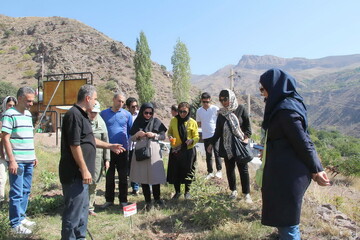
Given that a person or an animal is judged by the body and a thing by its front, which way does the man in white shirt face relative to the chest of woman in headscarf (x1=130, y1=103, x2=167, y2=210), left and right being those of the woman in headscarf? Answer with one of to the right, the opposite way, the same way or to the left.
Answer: the same way

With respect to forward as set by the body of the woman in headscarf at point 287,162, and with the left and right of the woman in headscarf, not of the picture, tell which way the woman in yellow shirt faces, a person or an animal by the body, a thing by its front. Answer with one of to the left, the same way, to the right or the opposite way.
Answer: to the left

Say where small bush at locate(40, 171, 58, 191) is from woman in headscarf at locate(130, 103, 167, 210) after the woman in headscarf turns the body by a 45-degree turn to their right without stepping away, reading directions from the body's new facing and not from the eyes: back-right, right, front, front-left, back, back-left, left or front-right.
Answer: right

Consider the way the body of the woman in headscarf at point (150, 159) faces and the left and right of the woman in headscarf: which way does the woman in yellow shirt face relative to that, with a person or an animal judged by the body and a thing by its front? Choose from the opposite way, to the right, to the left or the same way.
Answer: the same way

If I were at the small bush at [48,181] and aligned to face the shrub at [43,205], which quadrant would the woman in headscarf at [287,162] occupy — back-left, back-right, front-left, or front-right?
front-left

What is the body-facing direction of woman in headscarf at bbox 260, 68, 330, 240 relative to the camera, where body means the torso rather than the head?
to the viewer's left

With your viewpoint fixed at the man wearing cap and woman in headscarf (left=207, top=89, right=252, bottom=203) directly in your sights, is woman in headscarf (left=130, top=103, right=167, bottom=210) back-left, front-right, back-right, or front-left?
front-left

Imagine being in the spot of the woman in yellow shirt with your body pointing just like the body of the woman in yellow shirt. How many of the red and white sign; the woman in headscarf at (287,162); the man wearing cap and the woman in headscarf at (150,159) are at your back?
0

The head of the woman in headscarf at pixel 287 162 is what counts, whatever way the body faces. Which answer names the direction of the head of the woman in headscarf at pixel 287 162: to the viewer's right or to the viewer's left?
to the viewer's left

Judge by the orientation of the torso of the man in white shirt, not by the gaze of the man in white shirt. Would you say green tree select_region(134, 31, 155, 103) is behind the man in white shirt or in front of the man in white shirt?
behind

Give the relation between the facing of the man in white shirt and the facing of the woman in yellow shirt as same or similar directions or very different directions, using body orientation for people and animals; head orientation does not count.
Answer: same or similar directions

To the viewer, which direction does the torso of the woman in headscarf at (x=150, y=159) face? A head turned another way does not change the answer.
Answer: toward the camera

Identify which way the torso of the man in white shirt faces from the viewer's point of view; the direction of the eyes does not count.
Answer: toward the camera

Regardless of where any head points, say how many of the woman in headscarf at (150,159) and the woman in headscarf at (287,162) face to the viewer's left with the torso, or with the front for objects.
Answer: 1

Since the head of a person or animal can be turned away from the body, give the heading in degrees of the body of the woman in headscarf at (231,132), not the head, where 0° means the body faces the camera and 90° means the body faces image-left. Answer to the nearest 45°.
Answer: approximately 45°

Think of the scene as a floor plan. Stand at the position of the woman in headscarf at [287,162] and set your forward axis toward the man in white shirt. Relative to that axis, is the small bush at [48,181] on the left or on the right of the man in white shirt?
left

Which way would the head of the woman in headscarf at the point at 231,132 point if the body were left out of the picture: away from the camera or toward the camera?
toward the camera

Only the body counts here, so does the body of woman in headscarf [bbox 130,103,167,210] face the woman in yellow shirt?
no
